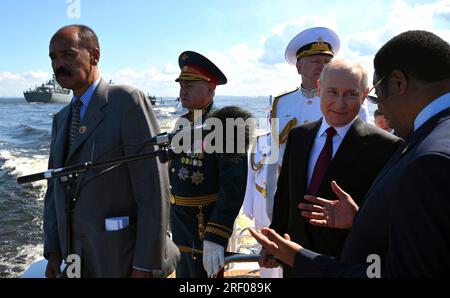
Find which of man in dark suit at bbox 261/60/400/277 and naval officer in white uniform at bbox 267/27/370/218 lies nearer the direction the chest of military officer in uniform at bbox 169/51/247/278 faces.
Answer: the man in dark suit

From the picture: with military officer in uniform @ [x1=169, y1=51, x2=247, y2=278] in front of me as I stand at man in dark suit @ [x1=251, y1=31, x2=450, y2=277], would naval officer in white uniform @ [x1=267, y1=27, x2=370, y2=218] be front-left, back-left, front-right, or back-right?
front-right

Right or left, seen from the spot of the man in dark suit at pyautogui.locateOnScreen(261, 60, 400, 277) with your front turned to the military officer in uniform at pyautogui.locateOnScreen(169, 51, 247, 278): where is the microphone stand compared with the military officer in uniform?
left

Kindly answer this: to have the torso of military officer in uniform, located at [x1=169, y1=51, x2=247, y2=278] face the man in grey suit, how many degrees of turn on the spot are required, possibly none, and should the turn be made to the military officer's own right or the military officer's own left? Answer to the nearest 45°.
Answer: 0° — they already face them

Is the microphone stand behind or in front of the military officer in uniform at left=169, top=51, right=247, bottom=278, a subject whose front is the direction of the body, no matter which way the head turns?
in front

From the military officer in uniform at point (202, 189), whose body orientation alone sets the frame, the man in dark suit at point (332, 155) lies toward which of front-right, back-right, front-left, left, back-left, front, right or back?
left

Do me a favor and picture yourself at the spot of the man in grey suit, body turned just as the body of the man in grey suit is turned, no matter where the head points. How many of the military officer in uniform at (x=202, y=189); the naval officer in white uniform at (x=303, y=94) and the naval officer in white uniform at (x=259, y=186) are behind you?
3

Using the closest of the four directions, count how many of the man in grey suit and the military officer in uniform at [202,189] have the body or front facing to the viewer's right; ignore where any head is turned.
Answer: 0

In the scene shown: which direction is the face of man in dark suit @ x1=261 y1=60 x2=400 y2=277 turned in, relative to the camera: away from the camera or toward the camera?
toward the camera

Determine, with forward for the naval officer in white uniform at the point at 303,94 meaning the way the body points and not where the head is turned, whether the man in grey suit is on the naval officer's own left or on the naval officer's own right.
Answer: on the naval officer's own right

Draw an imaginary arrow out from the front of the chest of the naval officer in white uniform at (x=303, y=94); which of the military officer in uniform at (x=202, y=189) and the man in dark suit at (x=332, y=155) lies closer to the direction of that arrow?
the man in dark suit

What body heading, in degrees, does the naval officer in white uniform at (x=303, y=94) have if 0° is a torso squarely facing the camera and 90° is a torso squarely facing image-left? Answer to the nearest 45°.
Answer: approximately 315°

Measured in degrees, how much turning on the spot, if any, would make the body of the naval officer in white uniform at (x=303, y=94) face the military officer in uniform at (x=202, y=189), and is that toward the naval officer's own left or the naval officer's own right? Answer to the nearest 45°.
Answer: approximately 90° to the naval officer's own right

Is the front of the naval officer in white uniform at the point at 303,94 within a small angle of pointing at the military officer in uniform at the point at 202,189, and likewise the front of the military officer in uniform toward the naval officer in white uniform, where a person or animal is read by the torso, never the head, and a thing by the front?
no

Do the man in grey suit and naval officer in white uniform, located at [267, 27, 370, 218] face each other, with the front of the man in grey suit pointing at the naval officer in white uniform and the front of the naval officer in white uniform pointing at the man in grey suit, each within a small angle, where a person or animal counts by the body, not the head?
no
